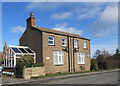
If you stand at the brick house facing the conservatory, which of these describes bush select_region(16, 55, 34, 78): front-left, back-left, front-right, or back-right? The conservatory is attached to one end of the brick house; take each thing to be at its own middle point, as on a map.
front-left

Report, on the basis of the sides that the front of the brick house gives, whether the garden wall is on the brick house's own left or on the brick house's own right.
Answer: on the brick house's own right

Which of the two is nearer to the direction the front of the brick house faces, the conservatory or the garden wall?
the garden wall

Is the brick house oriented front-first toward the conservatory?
no

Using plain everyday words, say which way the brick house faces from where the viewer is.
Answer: facing the viewer and to the right of the viewer

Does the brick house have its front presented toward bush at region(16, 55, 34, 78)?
no
